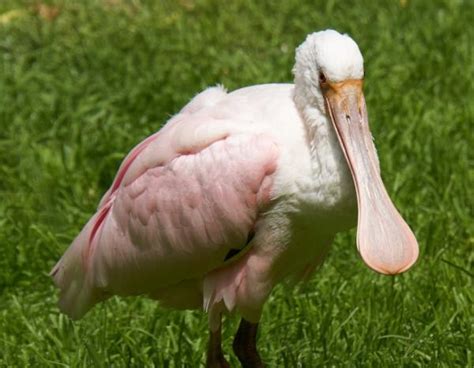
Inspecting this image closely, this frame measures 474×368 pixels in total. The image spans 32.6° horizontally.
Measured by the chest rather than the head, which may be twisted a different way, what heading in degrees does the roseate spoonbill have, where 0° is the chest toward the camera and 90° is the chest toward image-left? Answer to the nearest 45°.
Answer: approximately 315°
